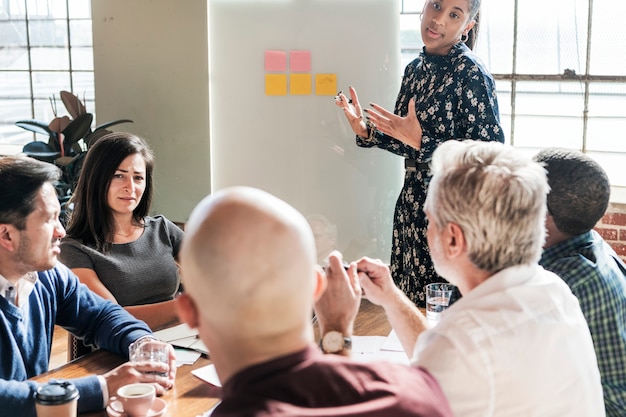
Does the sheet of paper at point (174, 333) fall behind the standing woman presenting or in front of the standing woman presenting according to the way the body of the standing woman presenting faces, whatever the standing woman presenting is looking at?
in front

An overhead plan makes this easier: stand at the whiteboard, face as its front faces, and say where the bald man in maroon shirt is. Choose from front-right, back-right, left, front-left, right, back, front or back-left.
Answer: front

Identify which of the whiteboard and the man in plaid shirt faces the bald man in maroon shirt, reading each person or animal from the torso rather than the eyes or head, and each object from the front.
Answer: the whiteboard

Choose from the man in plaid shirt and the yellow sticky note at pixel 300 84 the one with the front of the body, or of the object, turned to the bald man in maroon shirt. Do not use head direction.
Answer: the yellow sticky note

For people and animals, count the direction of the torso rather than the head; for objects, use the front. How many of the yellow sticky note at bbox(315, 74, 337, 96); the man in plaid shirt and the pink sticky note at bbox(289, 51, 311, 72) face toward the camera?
2

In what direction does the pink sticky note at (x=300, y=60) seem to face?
toward the camera

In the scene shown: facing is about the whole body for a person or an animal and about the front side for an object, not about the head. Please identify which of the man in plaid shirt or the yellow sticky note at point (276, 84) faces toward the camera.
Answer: the yellow sticky note

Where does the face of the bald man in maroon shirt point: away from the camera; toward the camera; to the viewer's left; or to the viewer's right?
away from the camera

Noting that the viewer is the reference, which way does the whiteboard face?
facing the viewer

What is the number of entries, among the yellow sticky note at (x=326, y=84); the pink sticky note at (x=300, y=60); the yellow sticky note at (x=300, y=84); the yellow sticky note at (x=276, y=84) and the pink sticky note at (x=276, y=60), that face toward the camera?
5

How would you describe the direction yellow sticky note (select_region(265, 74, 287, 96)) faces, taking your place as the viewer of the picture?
facing the viewer

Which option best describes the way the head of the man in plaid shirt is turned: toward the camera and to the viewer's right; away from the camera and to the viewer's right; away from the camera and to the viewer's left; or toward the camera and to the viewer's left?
away from the camera and to the viewer's left

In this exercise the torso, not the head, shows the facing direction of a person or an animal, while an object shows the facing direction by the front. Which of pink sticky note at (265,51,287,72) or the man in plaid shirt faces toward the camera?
the pink sticky note

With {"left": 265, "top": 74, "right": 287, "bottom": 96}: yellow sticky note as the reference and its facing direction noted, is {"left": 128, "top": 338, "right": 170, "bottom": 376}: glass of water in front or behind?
in front

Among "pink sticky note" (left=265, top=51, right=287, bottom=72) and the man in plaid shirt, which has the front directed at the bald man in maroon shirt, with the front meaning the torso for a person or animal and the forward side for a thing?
the pink sticky note

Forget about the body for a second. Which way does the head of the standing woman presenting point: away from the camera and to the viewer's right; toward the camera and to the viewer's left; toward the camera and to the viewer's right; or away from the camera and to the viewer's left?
toward the camera and to the viewer's left
